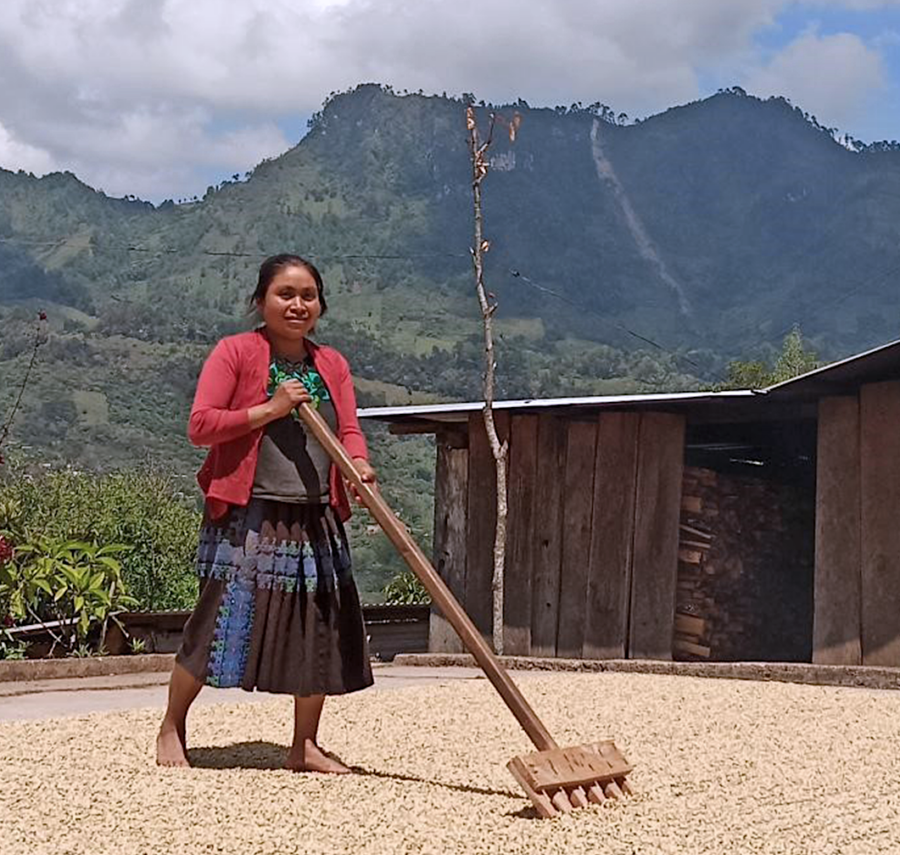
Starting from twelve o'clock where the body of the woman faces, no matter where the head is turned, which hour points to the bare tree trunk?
The bare tree trunk is roughly at 8 o'clock from the woman.

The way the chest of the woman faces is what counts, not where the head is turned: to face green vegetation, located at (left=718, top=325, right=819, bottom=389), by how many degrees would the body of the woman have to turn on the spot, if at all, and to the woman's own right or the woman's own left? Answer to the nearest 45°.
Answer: approximately 90° to the woman's own left

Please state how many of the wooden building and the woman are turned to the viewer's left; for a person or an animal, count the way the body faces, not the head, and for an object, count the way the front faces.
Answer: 0

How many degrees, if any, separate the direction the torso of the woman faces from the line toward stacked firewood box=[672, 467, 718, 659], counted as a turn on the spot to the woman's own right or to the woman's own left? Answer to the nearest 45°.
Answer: approximately 90° to the woman's own left

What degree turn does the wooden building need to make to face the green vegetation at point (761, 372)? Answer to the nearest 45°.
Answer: approximately 180°

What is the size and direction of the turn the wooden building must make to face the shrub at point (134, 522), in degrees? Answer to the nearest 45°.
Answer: approximately 135° to its right

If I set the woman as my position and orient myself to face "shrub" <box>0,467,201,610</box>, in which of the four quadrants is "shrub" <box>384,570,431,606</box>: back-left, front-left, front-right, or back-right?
front-right

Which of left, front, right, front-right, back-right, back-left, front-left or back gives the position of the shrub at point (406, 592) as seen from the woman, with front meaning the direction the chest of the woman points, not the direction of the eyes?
back-left

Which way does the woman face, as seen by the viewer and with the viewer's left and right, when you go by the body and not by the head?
facing the viewer and to the right of the viewer

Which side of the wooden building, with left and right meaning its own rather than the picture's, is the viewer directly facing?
front

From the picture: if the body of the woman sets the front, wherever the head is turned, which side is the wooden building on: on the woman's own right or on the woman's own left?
on the woman's own left
